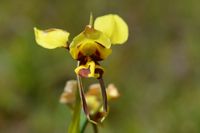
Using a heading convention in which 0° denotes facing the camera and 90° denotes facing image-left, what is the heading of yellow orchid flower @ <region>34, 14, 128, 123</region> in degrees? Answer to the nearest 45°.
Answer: approximately 0°
